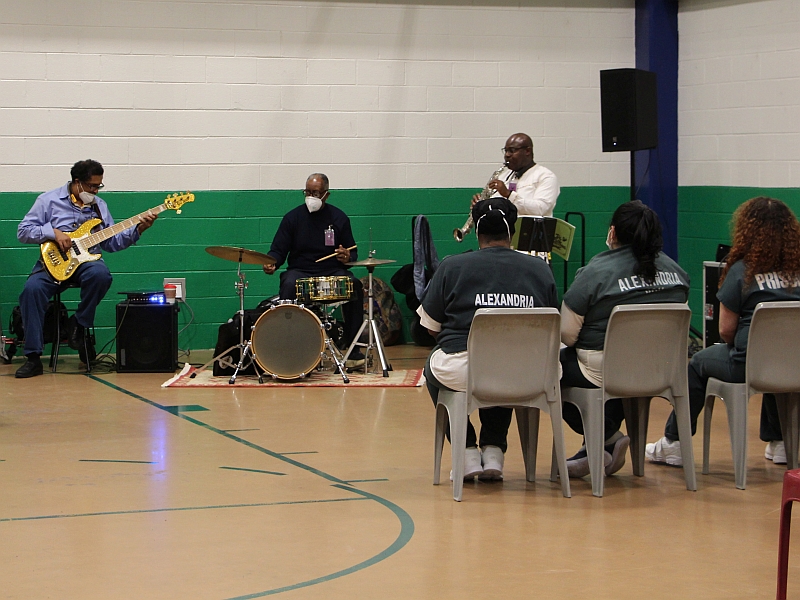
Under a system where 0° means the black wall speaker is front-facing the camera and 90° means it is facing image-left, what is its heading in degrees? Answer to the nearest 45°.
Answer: approximately 45°

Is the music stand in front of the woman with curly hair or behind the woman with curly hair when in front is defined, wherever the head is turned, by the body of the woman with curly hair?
in front

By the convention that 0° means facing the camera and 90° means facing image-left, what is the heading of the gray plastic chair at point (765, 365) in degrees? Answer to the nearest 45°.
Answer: approximately 135°

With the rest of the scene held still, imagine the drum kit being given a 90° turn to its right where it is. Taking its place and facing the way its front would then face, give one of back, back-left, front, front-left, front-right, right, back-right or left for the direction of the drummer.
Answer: right

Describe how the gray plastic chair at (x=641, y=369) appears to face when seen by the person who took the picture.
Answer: facing away from the viewer and to the left of the viewer

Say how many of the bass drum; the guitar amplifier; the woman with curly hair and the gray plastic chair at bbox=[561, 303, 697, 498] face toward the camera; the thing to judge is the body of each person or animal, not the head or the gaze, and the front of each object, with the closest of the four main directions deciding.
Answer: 2

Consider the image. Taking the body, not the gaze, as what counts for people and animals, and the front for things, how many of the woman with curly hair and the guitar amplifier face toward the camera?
1

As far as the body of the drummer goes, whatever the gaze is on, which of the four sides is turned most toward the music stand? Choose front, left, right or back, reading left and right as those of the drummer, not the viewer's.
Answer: left

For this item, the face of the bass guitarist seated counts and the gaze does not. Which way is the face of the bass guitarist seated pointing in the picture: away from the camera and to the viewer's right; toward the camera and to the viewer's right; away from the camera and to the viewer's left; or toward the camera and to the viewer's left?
toward the camera and to the viewer's right

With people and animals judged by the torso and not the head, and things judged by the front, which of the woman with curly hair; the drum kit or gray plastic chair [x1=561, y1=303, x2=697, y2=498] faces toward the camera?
the drum kit

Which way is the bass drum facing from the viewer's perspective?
toward the camera

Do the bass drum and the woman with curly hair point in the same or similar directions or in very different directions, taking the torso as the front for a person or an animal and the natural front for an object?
very different directions

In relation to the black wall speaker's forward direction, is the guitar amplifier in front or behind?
in front

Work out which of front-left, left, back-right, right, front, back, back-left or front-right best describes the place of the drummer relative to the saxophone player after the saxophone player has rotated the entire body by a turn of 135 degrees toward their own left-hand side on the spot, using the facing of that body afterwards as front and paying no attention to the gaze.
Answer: back

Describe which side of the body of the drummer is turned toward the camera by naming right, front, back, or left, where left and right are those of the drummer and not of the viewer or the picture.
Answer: front
